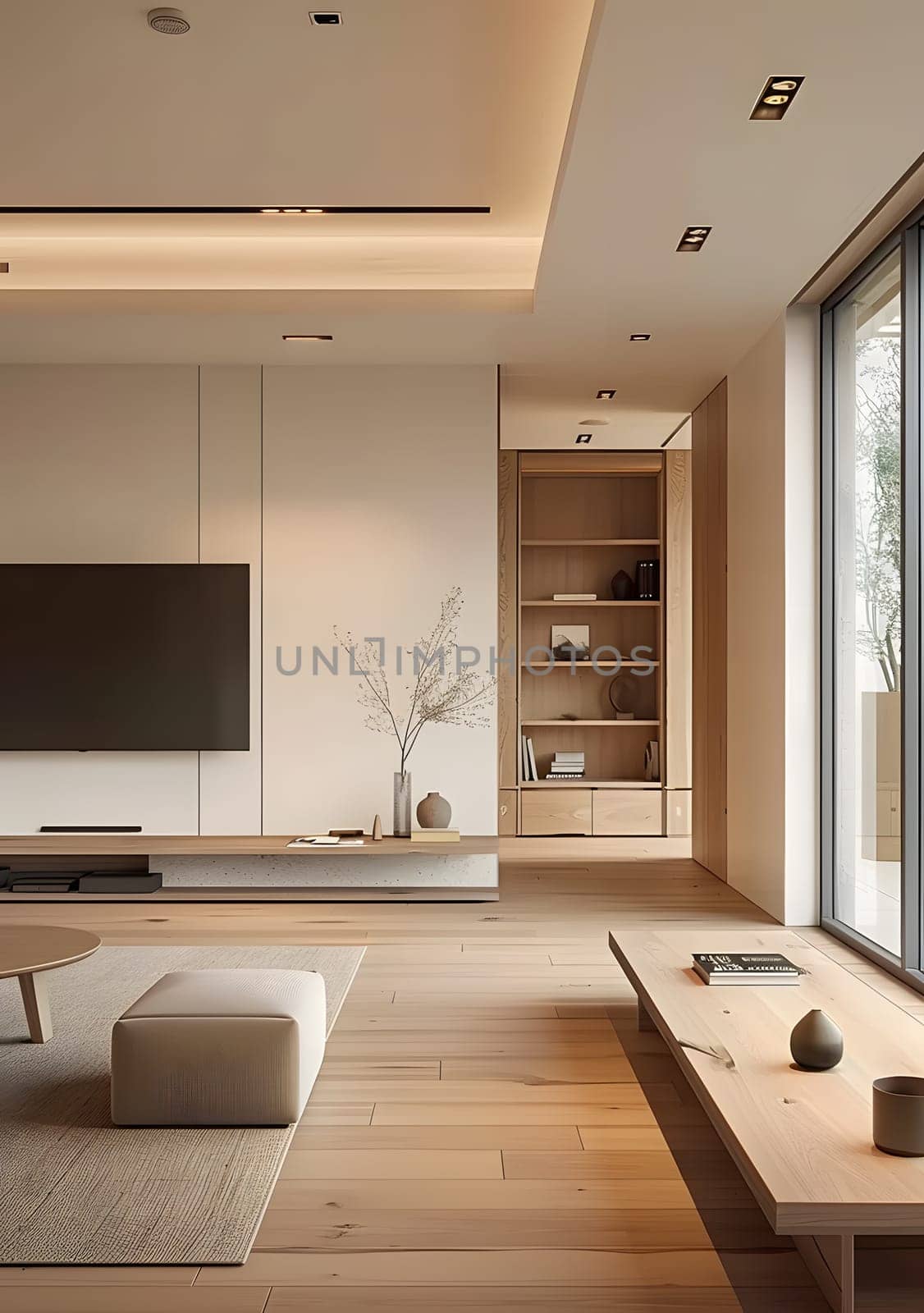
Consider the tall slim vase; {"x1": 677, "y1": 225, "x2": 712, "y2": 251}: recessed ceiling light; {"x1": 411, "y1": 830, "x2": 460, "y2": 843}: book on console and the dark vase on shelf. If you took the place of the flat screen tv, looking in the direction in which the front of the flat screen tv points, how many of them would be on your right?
0

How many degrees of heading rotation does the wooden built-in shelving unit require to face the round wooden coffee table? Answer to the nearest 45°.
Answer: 0° — it already faces it

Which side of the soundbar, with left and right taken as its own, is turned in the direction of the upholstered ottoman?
front

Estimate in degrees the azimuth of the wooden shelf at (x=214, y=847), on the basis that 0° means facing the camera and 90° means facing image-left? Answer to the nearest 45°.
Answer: approximately 0°

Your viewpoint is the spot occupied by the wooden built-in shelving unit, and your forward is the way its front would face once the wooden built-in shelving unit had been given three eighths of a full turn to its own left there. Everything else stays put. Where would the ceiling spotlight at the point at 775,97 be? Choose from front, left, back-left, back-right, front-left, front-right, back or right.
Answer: back-right

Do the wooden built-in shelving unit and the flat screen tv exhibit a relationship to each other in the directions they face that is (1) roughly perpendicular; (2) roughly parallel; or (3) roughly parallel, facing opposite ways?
roughly parallel

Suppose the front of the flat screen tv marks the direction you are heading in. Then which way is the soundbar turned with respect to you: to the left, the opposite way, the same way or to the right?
the same way

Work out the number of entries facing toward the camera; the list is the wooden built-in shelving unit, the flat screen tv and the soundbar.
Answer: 3

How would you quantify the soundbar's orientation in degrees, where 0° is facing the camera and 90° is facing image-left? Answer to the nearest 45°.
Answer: approximately 0°

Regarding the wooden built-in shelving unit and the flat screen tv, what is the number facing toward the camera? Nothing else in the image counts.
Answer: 2

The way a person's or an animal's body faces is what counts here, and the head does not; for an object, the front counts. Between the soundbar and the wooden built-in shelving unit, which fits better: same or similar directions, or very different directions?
same or similar directions

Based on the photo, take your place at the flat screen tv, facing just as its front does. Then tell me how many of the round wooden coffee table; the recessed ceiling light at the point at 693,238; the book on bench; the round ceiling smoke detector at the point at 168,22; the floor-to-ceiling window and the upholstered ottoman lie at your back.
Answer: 0

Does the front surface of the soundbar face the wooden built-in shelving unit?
no

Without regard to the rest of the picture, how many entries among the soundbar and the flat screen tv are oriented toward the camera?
2

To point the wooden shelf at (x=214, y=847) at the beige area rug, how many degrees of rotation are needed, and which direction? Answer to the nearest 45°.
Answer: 0° — it already faces it

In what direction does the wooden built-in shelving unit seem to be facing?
toward the camera

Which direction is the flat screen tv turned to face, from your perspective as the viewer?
facing the viewer

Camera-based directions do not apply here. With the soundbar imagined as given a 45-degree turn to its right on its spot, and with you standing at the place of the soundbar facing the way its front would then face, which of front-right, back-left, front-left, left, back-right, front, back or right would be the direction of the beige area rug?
front-left

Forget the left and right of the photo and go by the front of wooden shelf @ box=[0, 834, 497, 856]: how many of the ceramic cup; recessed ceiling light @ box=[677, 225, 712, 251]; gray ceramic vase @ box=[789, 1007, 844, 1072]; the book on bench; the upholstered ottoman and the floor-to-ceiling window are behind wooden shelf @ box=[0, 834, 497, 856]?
0

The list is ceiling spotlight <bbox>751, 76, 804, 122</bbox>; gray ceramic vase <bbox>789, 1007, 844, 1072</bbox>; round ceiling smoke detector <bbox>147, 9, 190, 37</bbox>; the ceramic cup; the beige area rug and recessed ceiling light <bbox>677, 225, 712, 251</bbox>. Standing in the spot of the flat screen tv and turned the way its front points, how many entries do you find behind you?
0

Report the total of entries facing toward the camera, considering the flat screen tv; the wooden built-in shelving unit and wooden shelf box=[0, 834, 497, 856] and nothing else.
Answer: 3

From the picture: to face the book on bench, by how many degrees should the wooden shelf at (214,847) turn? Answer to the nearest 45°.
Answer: approximately 45° to its left
